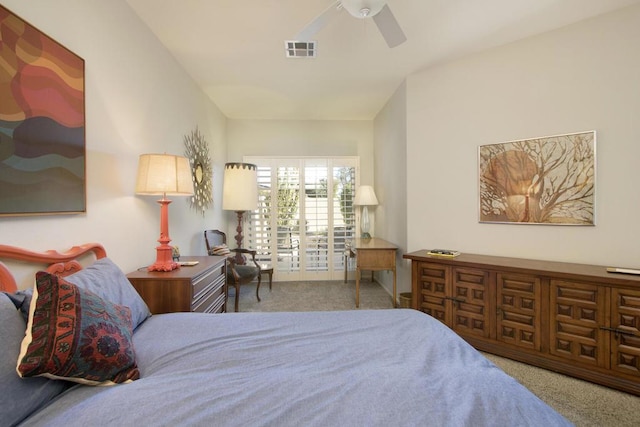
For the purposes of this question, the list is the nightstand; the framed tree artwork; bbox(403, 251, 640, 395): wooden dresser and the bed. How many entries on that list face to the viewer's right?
2

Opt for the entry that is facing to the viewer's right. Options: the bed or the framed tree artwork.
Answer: the bed

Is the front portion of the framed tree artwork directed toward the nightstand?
yes

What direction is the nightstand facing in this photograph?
to the viewer's right

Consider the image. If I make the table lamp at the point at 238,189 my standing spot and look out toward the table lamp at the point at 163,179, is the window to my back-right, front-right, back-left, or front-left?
back-left

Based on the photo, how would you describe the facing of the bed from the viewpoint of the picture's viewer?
facing to the right of the viewer

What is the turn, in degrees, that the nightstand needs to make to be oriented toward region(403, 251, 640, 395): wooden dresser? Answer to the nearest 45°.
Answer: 0° — it already faces it

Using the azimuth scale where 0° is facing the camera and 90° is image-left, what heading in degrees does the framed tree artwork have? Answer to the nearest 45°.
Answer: approximately 45°

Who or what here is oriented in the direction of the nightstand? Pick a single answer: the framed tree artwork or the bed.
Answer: the framed tree artwork

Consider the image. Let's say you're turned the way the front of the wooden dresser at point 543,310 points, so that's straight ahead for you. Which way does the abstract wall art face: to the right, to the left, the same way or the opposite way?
the opposite way
